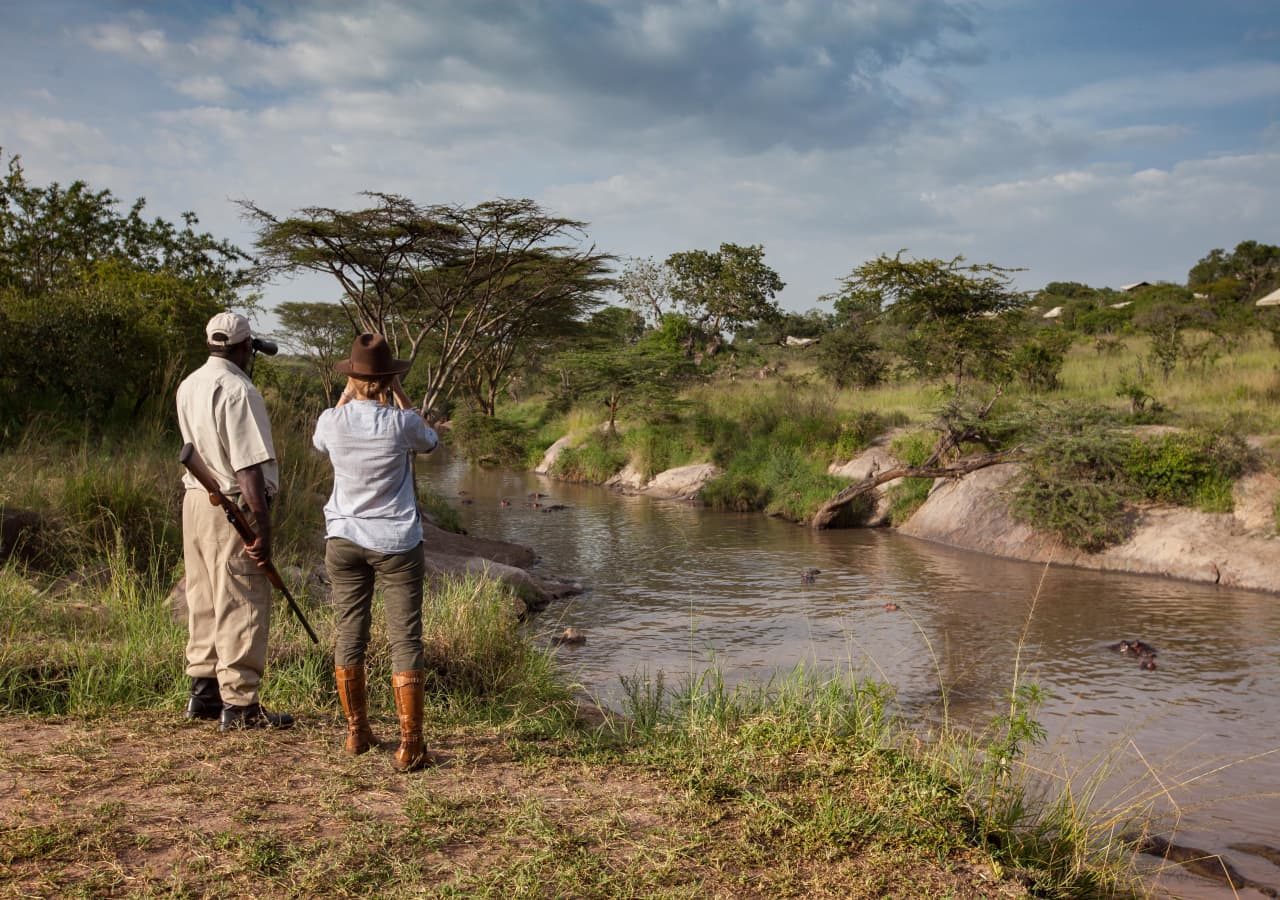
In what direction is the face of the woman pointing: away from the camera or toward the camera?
away from the camera

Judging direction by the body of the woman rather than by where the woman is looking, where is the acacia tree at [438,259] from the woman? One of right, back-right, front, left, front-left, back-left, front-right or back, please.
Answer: front

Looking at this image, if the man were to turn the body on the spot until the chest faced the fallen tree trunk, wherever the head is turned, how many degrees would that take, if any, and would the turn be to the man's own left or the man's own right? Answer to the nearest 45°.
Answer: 0° — they already face it

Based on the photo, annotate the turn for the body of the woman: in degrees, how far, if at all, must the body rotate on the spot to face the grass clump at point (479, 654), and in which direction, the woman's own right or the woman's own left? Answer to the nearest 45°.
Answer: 0° — they already face it

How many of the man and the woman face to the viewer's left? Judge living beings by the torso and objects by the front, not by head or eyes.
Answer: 0

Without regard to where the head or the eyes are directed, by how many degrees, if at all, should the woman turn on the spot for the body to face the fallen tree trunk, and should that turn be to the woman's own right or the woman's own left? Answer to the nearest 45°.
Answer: approximately 45° to the woman's own right

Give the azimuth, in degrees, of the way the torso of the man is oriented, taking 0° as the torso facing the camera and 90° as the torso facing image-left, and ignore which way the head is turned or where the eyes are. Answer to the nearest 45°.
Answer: approximately 225°

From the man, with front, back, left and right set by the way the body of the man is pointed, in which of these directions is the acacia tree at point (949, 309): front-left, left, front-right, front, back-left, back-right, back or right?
front

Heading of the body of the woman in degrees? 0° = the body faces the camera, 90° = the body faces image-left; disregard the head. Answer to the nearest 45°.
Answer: approximately 180°

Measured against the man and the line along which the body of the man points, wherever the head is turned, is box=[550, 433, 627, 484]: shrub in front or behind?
in front

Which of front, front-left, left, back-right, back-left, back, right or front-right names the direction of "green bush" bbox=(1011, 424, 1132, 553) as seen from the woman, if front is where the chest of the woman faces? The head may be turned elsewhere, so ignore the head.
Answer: front-right
